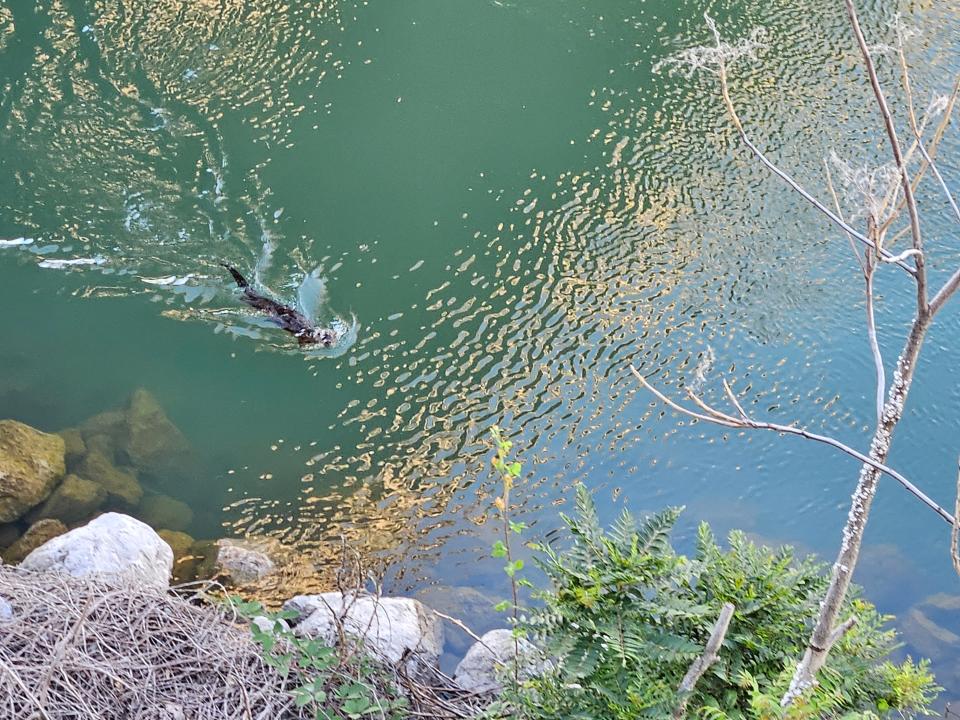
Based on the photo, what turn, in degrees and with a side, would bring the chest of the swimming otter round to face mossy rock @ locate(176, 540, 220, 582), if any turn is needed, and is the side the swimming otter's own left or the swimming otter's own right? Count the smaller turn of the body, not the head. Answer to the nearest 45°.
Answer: approximately 45° to the swimming otter's own right

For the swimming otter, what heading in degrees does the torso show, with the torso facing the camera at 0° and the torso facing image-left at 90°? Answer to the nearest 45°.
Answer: approximately 315°
